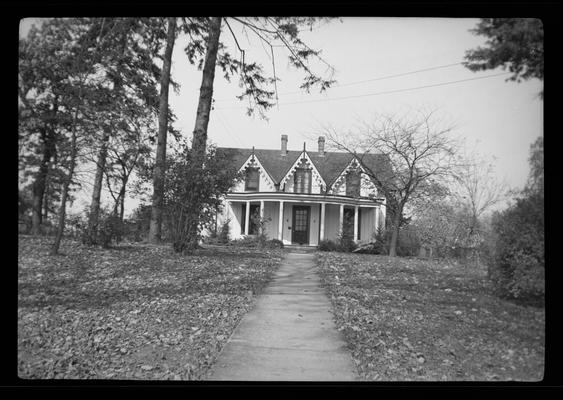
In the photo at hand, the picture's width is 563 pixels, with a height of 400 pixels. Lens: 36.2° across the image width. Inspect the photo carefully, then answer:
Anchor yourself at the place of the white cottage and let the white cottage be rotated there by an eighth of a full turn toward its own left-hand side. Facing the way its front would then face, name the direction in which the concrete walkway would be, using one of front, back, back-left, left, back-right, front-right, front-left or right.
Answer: front-right

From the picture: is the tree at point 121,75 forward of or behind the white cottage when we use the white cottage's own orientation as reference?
forward

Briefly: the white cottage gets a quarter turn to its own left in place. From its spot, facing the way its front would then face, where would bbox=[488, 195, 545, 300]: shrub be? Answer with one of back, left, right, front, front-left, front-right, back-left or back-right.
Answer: right

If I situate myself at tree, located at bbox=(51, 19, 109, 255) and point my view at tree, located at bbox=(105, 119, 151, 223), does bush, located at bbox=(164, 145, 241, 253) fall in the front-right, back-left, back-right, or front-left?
front-right

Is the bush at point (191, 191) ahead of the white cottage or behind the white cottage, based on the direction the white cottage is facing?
ahead

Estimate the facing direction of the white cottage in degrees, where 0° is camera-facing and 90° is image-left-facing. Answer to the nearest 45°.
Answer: approximately 0°
